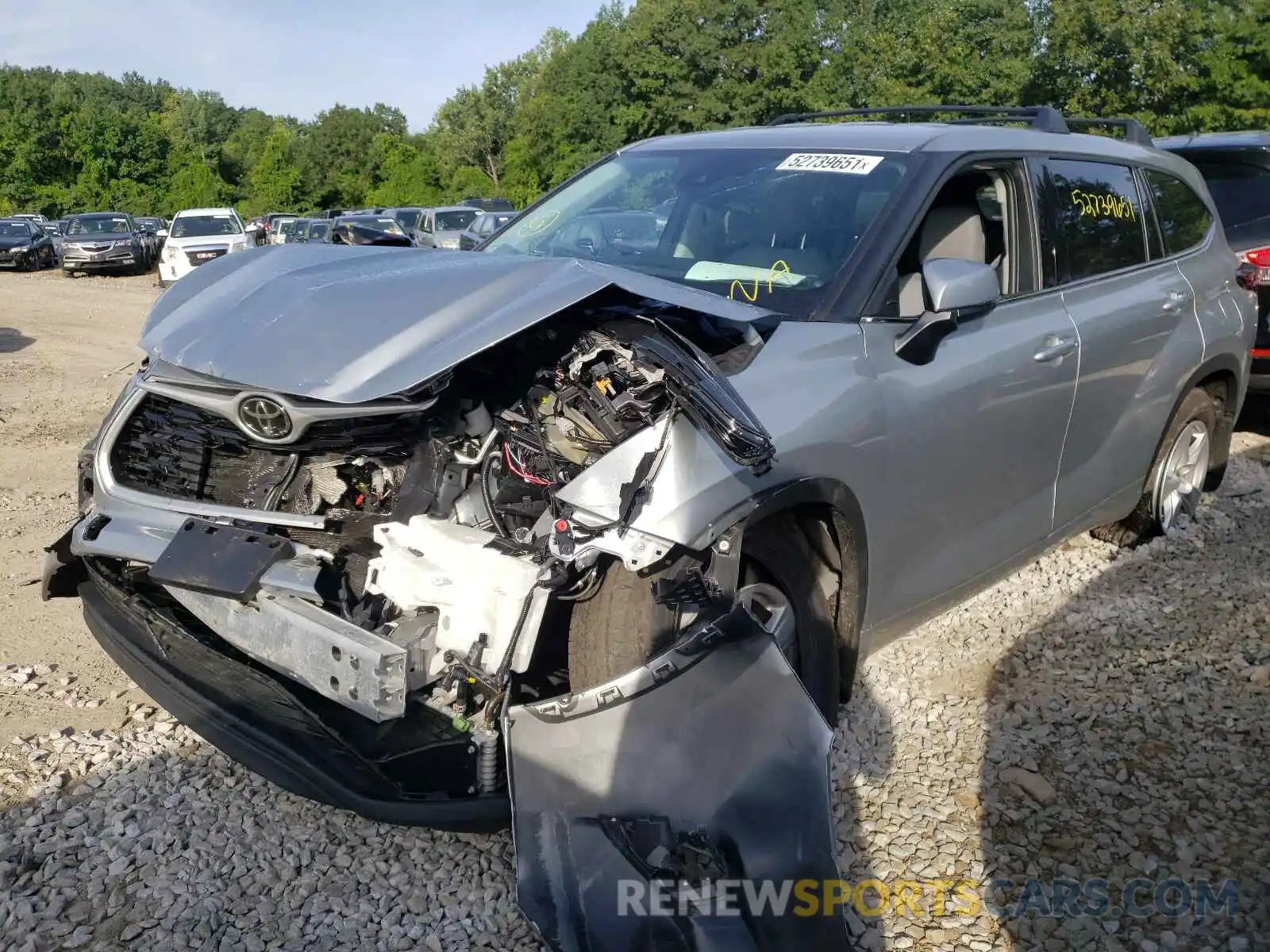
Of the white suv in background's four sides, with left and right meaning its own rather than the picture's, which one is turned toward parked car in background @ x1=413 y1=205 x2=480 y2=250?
left

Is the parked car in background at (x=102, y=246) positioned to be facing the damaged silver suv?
yes

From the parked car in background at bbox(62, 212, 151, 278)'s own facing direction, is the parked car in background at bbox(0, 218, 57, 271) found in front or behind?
behind

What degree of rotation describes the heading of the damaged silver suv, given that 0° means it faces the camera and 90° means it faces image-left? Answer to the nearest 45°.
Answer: approximately 45°

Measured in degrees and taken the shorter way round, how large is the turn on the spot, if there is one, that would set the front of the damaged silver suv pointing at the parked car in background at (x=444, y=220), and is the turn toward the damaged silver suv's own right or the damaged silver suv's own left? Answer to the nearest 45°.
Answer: approximately 135° to the damaged silver suv's own right

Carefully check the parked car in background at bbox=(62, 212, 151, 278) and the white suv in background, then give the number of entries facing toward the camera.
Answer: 2

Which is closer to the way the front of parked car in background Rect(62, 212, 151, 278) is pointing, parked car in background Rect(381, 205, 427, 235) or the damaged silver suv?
the damaged silver suv

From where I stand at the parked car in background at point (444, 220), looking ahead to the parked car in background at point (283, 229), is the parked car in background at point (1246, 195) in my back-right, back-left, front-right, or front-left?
back-left

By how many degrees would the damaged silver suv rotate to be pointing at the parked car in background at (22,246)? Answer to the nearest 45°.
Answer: approximately 90° to its right

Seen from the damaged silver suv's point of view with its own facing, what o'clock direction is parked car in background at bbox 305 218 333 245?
The parked car in background is roughly at 4 o'clock from the damaged silver suv.

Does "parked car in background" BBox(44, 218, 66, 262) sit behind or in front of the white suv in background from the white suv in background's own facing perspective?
behind
